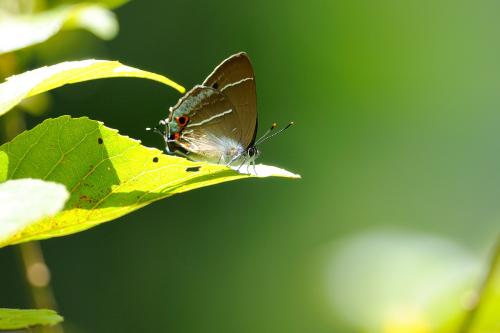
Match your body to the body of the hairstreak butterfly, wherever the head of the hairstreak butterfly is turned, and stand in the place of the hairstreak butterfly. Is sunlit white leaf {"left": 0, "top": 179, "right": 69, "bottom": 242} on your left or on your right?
on your right

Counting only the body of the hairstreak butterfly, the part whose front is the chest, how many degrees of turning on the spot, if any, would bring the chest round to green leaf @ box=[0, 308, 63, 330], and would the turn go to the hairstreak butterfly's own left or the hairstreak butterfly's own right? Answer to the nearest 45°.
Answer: approximately 180°

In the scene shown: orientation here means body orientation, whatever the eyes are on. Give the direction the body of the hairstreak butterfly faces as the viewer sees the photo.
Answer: to the viewer's right
